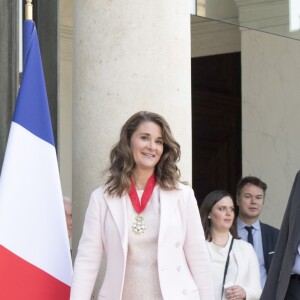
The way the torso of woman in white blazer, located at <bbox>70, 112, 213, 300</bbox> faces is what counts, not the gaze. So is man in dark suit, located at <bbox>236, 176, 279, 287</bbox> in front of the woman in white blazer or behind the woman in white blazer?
behind

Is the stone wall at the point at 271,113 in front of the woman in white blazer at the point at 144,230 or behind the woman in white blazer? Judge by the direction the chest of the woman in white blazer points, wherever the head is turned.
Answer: behind

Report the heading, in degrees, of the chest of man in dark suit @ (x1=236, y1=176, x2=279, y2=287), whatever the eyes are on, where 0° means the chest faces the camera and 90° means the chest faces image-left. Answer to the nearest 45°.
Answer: approximately 0°

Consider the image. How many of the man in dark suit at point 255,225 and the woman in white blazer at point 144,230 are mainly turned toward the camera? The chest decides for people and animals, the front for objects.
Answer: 2
